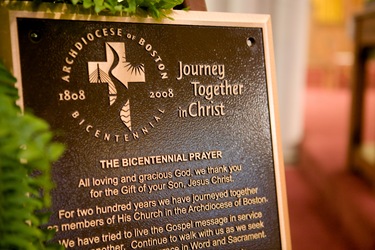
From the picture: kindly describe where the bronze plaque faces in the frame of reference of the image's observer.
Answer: facing the viewer and to the right of the viewer
